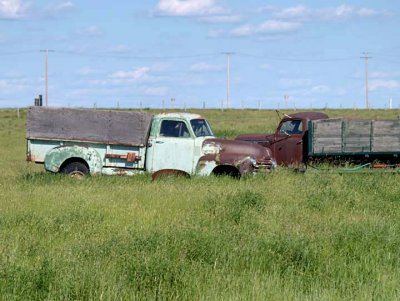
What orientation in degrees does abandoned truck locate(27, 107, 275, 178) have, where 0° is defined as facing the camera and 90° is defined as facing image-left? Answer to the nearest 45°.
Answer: approximately 270°

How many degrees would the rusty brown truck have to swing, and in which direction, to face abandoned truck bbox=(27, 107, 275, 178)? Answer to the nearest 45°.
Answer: approximately 45° to its left

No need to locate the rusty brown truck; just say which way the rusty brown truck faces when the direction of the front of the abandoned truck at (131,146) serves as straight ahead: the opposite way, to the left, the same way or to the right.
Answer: the opposite way

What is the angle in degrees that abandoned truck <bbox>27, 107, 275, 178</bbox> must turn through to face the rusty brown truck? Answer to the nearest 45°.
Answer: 0° — it already faces it

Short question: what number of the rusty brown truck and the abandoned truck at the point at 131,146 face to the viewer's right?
1

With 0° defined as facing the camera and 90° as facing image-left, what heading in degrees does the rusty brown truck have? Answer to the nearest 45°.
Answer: approximately 90°
